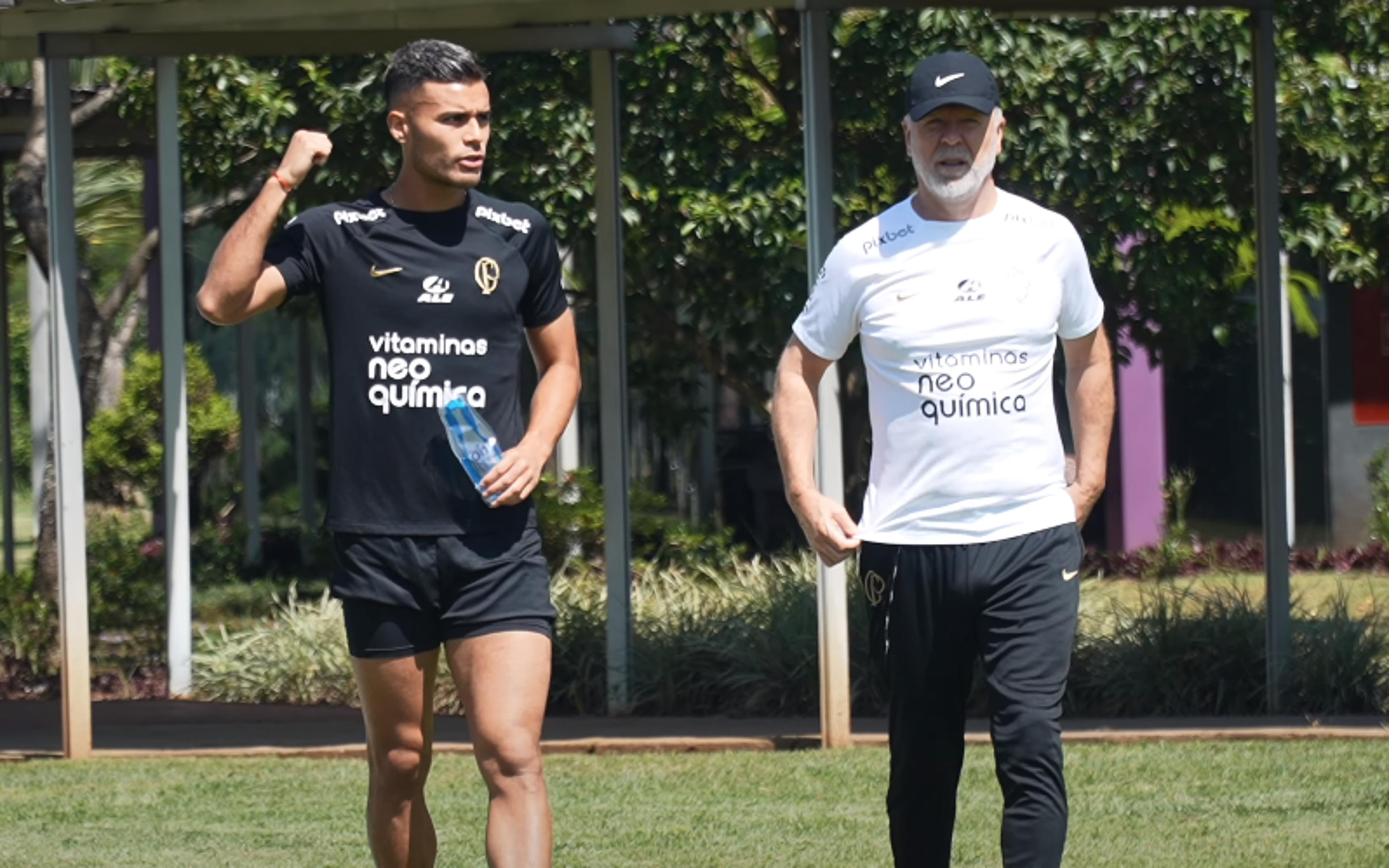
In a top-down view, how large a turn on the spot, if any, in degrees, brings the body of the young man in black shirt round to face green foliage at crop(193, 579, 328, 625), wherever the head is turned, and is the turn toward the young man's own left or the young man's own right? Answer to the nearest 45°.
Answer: approximately 180°

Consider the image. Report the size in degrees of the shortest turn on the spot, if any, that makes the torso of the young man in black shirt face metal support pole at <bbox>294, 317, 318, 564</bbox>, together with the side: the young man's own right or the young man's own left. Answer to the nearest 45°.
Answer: approximately 180°

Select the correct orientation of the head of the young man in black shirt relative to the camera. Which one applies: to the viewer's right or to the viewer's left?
to the viewer's right

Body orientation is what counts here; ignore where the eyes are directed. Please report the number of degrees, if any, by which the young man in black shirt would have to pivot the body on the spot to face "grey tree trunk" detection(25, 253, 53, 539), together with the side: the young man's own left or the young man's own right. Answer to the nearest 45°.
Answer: approximately 180°

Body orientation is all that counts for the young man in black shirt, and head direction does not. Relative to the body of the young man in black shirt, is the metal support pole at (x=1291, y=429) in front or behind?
behind

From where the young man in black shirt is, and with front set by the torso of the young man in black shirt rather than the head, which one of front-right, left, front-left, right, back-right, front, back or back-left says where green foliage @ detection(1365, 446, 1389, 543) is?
back-left

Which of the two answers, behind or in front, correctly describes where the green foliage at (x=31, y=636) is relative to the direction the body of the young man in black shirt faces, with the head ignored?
behind

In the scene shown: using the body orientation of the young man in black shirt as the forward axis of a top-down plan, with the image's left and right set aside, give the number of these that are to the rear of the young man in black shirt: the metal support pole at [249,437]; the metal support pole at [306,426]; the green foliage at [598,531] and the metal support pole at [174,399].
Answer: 4

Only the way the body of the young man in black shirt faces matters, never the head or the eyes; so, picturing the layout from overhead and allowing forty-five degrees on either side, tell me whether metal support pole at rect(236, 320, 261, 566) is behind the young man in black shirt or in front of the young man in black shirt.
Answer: behind

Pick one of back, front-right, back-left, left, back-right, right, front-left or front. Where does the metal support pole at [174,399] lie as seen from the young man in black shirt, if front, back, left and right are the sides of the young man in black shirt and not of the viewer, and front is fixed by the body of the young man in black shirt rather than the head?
back

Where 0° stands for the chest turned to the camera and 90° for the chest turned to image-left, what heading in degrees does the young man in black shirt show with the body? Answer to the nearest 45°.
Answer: approximately 0°

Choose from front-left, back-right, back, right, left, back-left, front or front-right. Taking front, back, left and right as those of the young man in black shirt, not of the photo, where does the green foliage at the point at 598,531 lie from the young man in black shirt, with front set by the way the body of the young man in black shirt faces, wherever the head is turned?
back

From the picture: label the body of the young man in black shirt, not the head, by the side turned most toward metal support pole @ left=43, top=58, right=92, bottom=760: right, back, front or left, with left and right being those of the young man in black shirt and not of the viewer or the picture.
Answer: back
